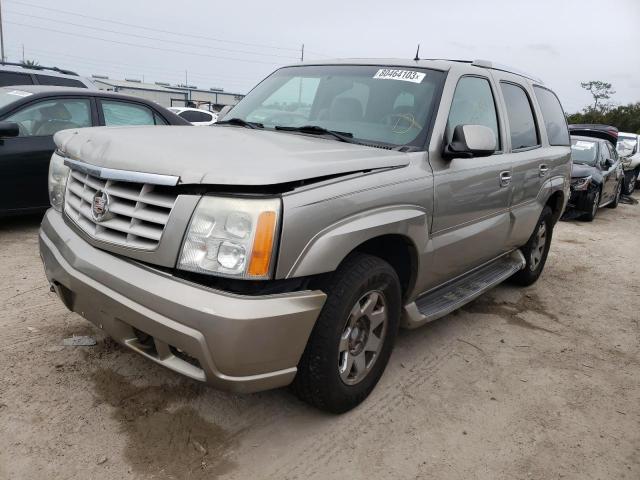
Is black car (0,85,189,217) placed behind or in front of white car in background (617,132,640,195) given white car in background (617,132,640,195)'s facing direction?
in front

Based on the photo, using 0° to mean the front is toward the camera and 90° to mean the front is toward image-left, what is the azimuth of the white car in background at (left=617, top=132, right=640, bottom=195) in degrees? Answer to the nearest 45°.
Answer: approximately 45°

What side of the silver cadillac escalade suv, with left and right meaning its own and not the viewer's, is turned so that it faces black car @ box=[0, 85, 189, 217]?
right

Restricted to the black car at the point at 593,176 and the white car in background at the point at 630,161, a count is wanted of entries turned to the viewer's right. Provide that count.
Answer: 0

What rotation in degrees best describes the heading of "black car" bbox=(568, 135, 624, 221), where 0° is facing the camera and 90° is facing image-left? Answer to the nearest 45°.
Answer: approximately 45°

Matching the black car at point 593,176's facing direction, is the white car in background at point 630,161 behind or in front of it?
behind

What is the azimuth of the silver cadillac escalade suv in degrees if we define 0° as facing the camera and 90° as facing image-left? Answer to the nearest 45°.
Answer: approximately 45°

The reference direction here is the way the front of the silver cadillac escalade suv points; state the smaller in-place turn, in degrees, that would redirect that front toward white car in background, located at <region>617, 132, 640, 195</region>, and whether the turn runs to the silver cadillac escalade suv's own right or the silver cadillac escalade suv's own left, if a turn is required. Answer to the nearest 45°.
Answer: approximately 180°
